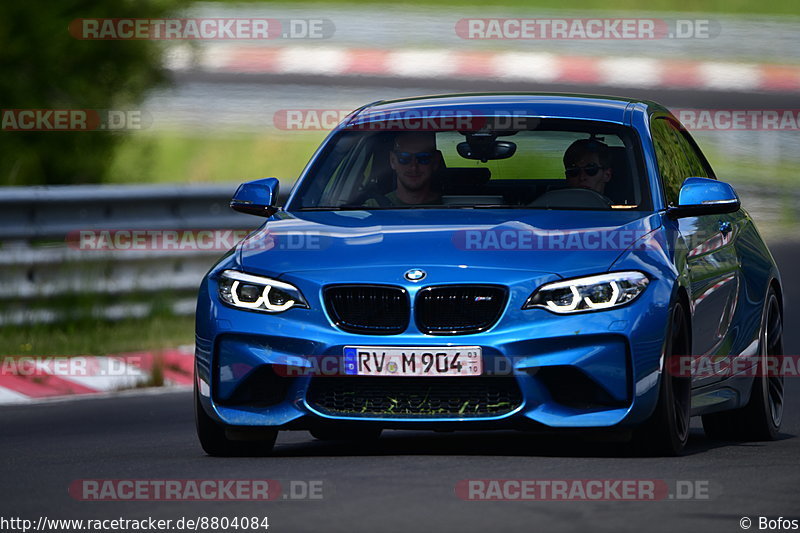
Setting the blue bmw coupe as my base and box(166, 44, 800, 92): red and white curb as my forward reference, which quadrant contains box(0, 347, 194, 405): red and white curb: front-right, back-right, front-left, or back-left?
front-left

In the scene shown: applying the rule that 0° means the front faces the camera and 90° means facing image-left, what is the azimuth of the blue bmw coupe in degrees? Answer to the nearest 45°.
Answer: approximately 0°

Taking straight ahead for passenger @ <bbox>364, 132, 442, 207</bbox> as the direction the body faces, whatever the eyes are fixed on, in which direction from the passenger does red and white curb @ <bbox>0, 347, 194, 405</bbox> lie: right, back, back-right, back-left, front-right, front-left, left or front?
back-right

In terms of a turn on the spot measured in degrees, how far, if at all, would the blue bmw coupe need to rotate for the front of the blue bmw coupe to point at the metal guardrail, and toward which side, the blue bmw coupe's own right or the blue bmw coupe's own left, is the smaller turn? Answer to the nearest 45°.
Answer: approximately 135° to the blue bmw coupe's own right

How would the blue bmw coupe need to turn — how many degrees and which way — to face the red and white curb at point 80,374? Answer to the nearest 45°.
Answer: approximately 135° to its right

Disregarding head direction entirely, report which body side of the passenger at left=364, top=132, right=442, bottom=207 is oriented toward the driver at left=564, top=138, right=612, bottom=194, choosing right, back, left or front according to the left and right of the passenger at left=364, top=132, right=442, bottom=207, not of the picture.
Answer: left

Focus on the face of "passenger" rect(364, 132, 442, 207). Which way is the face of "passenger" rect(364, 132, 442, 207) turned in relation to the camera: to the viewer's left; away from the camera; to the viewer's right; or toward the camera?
toward the camera

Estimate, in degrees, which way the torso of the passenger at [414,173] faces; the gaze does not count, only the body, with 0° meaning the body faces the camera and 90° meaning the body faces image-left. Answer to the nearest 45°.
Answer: approximately 0°
